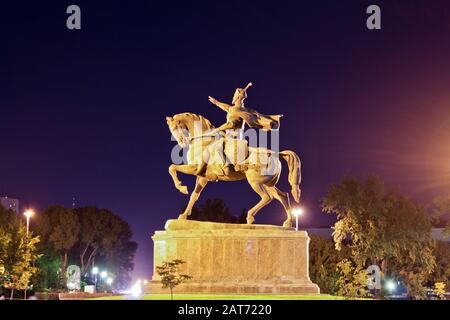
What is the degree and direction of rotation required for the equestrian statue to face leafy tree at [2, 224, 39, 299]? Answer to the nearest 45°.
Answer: approximately 45° to its right

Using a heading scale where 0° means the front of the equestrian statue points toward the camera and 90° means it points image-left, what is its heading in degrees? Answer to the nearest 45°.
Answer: approximately 90°
